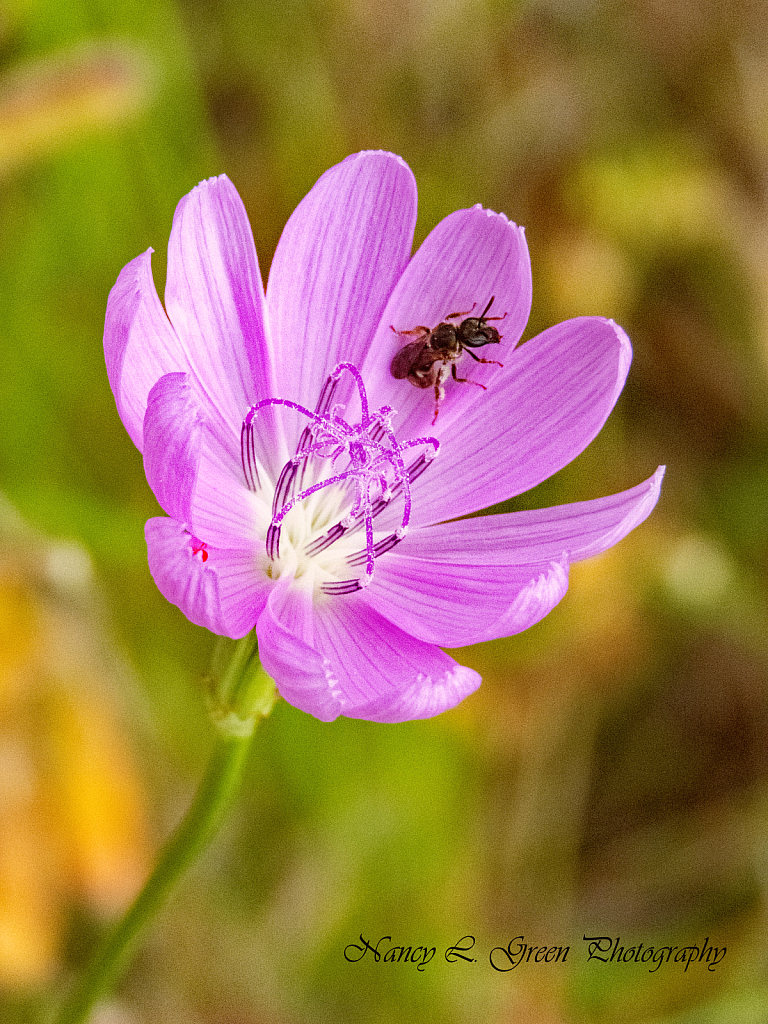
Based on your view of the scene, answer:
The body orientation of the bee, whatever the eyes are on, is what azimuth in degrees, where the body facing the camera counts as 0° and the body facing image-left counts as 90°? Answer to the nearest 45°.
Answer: approximately 270°
